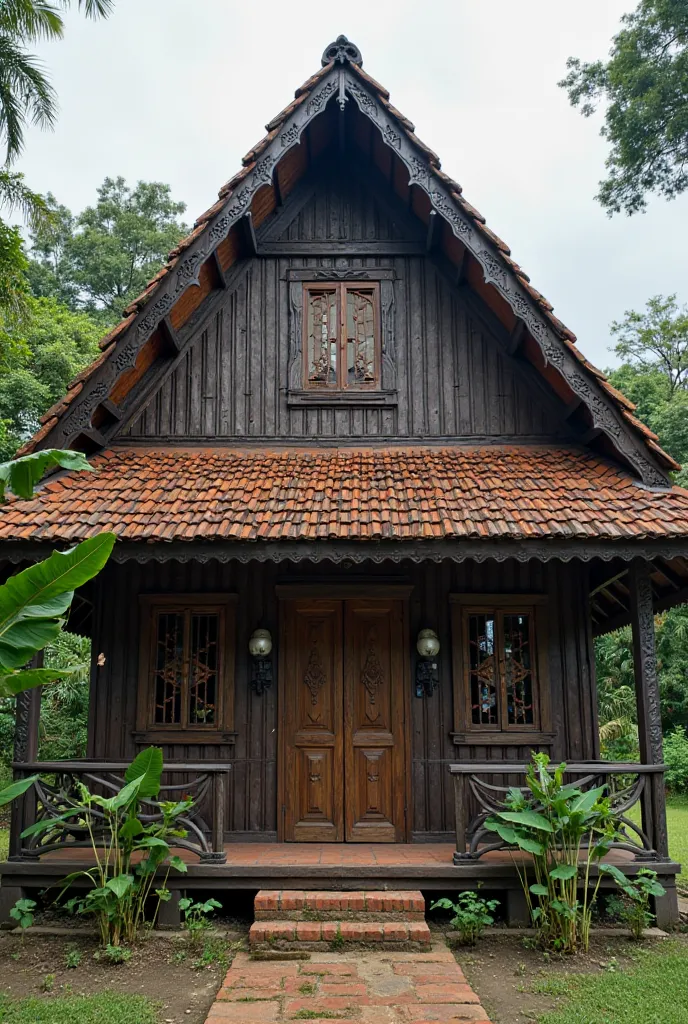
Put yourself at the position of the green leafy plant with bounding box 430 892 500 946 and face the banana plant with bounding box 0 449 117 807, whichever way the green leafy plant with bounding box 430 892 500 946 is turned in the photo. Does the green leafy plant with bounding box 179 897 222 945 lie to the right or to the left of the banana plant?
right

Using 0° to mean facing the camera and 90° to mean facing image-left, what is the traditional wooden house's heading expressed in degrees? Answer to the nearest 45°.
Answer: approximately 0°

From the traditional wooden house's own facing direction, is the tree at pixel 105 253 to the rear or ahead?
to the rear

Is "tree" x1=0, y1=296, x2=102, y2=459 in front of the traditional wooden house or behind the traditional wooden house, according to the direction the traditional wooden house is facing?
behind

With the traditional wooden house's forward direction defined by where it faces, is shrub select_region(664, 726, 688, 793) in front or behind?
behind

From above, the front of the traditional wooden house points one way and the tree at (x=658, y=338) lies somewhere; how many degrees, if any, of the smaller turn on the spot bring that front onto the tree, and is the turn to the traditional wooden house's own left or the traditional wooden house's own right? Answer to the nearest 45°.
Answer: approximately 135° to the traditional wooden house's own left
